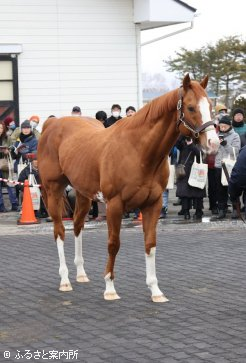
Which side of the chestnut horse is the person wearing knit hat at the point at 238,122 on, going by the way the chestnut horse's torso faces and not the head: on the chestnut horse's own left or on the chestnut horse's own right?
on the chestnut horse's own left

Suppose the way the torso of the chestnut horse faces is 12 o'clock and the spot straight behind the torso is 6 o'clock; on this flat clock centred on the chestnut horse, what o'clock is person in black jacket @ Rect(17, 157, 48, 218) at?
The person in black jacket is roughly at 7 o'clock from the chestnut horse.

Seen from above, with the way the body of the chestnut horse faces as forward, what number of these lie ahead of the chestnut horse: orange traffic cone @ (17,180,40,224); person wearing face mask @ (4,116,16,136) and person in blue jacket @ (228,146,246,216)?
1

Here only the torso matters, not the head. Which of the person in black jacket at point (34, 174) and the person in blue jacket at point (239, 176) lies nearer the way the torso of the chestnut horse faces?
the person in blue jacket

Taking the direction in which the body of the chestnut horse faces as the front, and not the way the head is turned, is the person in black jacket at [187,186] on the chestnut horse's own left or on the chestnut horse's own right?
on the chestnut horse's own left

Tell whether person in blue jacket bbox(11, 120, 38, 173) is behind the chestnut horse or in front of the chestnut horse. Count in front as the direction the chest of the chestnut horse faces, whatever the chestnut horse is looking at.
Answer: behind

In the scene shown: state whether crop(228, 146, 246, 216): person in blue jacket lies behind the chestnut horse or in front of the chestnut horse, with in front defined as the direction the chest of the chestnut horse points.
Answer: in front

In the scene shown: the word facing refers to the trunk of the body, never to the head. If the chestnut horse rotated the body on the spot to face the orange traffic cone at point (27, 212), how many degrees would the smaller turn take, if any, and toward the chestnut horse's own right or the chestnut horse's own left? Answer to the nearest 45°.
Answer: approximately 135° to the chestnut horse's own left

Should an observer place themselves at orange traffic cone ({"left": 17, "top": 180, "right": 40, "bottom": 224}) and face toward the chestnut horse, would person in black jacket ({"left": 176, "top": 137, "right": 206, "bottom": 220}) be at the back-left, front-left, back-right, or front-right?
front-left

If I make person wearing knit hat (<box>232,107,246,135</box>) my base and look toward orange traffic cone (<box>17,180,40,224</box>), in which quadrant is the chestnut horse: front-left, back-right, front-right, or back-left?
front-left

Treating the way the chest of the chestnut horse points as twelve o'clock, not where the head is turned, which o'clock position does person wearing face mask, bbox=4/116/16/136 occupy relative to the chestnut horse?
The person wearing face mask is roughly at 7 o'clock from the chestnut horse.

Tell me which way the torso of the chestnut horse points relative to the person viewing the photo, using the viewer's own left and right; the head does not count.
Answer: facing the viewer and to the right of the viewer
